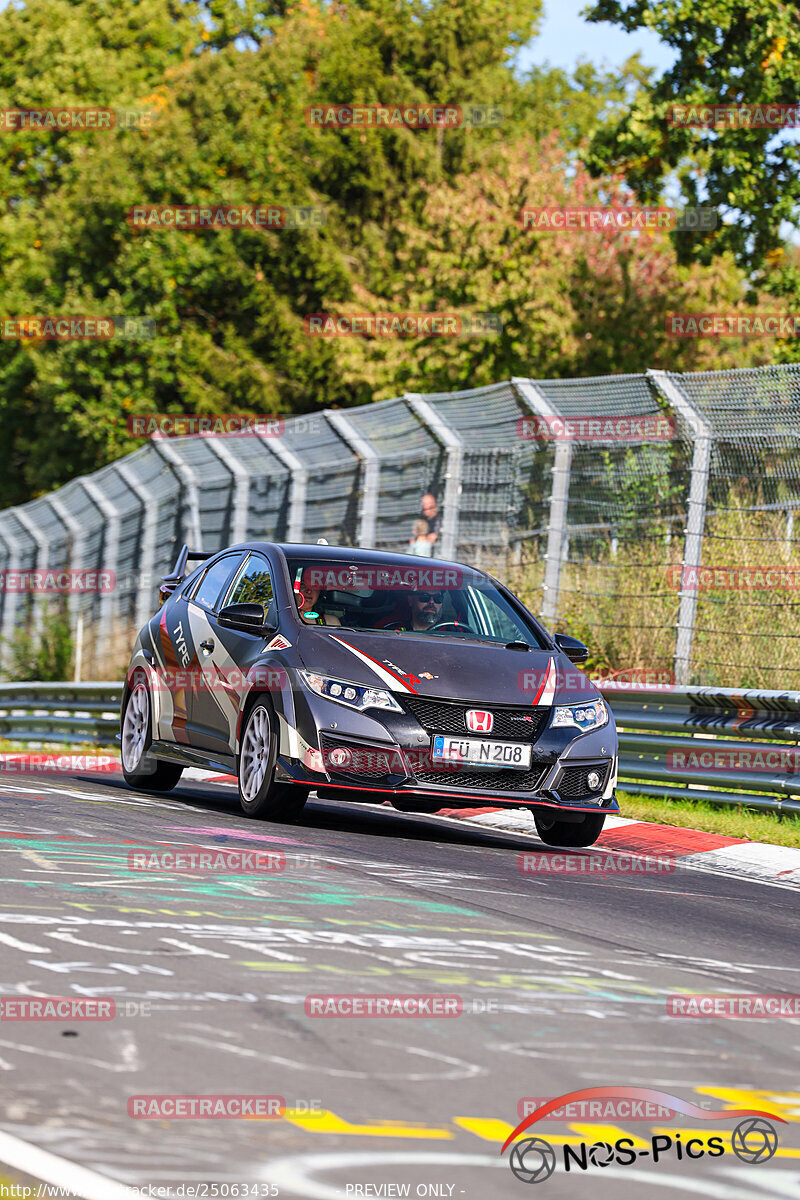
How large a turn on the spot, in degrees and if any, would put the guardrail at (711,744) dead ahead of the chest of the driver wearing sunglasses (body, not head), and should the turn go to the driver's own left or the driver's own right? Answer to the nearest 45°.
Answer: approximately 90° to the driver's own left

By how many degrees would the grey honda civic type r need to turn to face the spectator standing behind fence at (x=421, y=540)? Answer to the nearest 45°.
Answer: approximately 135° to its left

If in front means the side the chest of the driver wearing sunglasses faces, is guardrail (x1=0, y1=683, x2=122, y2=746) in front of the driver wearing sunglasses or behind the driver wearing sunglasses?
behind

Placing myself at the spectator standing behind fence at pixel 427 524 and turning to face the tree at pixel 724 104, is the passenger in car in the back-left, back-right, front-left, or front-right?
back-right

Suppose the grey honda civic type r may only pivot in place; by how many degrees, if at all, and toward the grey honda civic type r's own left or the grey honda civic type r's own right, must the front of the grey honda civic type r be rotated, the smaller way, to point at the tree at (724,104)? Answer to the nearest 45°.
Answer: approximately 135° to the grey honda civic type r's own left

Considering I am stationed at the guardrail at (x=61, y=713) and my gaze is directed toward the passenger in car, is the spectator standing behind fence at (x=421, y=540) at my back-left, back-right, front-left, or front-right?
front-left

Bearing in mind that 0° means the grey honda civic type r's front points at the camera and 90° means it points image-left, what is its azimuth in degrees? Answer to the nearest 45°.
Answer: approximately 315°

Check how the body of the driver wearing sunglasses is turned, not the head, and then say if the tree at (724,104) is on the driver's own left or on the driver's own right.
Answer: on the driver's own left

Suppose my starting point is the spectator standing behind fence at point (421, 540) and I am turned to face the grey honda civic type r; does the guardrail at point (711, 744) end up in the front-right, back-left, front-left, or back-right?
front-left

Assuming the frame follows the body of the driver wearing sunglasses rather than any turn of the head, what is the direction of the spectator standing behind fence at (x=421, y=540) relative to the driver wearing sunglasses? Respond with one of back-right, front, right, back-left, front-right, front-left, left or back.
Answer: back-left
